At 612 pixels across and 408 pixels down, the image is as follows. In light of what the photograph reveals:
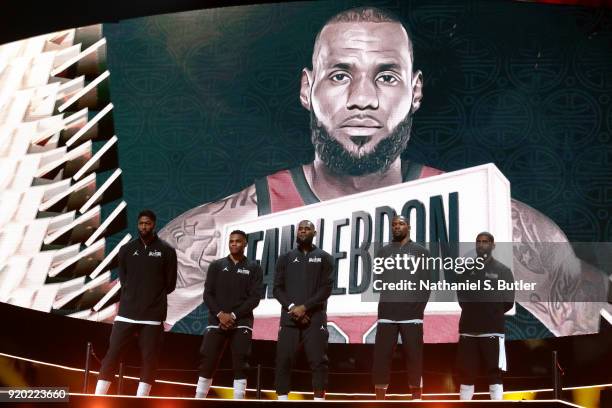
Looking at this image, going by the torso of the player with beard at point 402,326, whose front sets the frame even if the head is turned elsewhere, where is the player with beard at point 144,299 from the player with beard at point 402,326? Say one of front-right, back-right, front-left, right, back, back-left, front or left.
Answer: right

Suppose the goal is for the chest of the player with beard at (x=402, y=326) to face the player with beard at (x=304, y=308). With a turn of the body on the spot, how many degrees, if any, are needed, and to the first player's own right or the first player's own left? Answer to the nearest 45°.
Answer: approximately 90° to the first player's own right

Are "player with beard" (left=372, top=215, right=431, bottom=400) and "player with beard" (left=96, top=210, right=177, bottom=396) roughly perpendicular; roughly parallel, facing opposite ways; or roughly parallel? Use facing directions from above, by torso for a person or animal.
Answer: roughly parallel

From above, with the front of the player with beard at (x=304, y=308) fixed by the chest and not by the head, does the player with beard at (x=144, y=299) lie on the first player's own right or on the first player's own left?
on the first player's own right

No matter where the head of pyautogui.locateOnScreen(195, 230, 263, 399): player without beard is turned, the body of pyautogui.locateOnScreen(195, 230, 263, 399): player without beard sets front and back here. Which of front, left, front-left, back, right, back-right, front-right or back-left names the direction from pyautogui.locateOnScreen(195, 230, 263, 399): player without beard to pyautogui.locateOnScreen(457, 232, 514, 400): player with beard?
left

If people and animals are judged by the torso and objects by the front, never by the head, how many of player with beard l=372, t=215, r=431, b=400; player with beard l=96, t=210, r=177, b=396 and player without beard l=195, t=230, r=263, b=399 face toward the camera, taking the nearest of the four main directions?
3

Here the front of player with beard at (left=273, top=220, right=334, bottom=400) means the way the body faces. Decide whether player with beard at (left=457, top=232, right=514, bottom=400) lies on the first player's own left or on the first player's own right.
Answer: on the first player's own left

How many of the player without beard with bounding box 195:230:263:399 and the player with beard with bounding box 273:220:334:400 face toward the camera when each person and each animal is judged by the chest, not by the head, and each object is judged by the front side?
2

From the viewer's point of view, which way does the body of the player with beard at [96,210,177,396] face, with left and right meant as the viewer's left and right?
facing the viewer

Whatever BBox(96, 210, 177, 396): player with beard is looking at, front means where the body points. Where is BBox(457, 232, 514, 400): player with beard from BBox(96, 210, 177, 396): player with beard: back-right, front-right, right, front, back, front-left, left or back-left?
left

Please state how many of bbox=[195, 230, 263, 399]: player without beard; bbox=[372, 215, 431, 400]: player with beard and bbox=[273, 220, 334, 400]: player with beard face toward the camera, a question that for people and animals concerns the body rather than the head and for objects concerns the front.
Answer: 3

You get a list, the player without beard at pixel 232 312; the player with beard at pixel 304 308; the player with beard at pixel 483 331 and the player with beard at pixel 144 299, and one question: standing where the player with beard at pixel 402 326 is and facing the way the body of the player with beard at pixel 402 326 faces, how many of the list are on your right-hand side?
3

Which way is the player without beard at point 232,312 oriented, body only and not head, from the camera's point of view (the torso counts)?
toward the camera

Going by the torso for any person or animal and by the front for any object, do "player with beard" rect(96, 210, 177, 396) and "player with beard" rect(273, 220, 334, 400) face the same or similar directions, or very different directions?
same or similar directions

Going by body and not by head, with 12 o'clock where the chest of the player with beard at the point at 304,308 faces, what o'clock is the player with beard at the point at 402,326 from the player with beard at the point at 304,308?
the player with beard at the point at 402,326 is roughly at 9 o'clock from the player with beard at the point at 304,308.

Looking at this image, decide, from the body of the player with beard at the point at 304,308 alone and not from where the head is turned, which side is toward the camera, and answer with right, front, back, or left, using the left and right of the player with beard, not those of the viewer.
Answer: front

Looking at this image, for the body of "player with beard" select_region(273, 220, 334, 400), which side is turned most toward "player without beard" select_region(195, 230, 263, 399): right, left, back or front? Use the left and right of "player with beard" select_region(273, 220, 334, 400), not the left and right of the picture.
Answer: right
